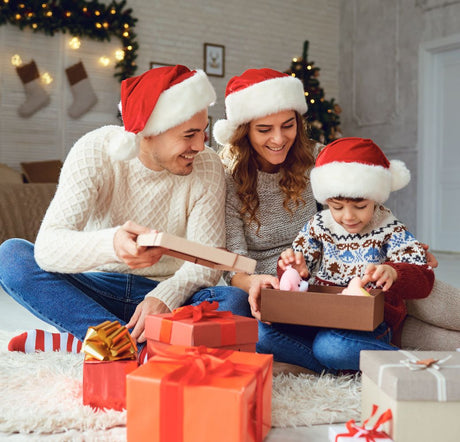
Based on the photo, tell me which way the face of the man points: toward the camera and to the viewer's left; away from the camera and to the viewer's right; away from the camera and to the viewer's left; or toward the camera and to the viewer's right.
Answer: toward the camera and to the viewer's right

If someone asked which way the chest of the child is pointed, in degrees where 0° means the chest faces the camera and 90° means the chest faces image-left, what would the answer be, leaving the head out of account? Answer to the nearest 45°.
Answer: approximately 0°

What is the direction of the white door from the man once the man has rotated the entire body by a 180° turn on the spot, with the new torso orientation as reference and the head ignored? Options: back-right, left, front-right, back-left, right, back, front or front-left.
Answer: right
